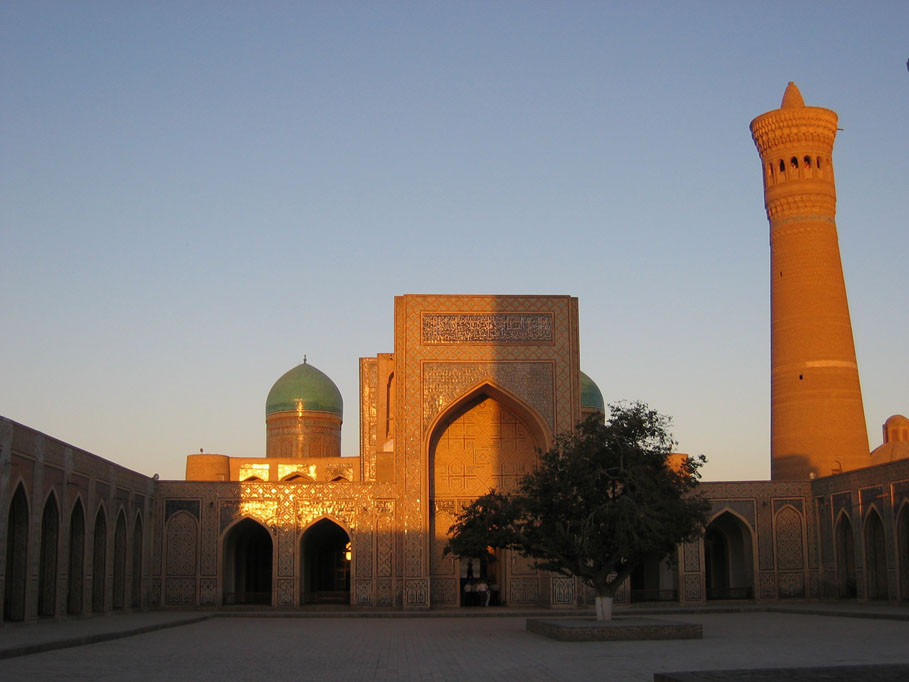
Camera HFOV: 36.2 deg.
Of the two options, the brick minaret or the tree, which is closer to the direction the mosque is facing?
the tree

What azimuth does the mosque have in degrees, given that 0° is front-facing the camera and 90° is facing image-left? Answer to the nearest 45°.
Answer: approximately 0°
